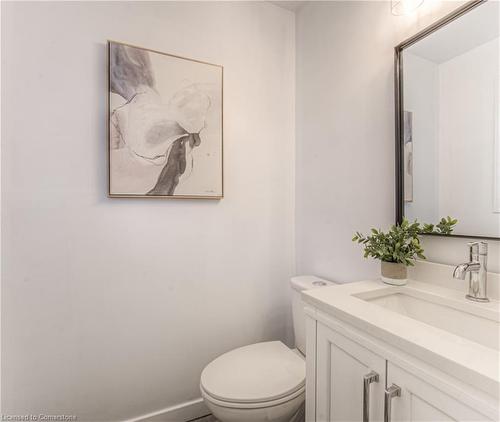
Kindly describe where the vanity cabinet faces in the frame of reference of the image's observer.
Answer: facing the viewer and to the left of the viewer

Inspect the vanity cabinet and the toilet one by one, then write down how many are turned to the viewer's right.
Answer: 0
